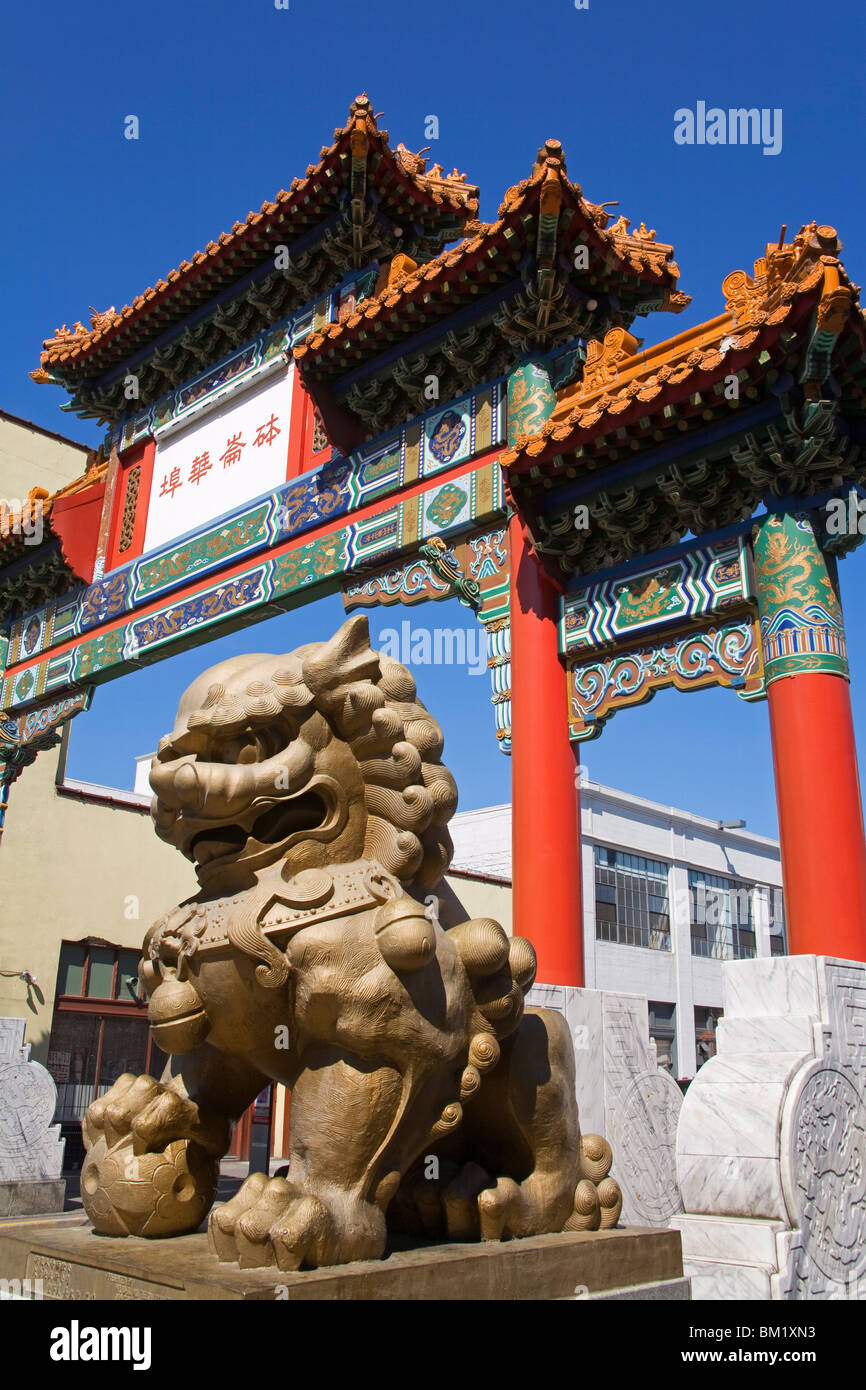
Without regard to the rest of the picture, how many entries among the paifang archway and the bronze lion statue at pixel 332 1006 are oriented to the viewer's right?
0

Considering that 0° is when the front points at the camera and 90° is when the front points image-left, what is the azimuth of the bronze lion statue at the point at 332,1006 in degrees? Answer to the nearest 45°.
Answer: approximately 45°

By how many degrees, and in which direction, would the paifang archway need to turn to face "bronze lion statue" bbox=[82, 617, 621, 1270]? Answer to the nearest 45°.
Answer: approximately 45° to its left

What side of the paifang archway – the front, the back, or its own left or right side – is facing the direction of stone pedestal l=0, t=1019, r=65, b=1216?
right

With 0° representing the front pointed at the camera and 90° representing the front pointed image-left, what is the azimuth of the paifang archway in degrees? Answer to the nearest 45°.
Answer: approximately 45°

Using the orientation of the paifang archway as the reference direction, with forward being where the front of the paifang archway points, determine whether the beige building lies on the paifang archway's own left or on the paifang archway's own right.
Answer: on the paifang archway's own right
